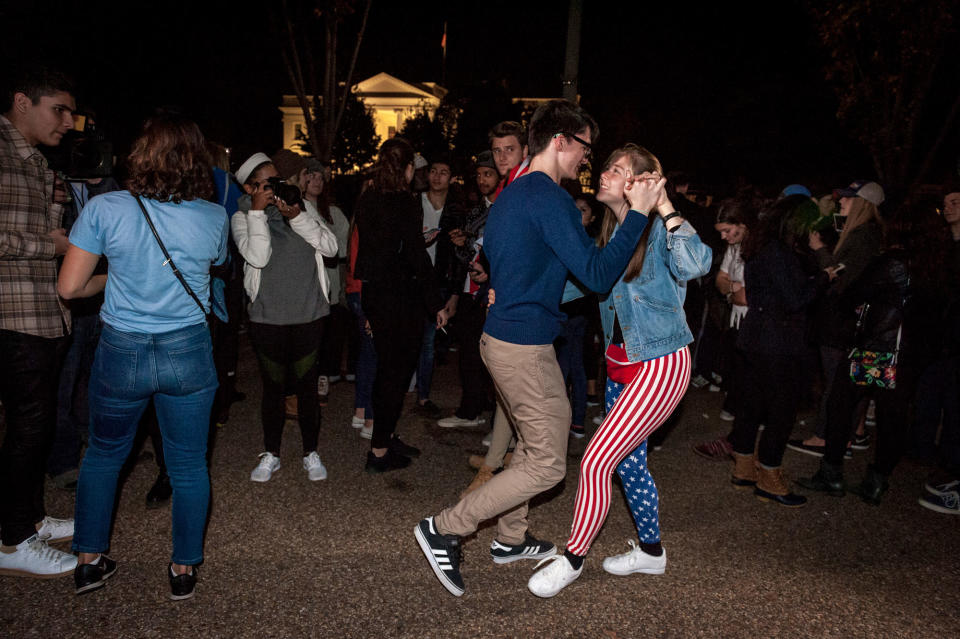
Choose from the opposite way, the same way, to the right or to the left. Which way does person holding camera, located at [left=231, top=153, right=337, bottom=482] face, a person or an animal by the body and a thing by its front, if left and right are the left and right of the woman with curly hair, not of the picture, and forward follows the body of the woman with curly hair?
the opposite way

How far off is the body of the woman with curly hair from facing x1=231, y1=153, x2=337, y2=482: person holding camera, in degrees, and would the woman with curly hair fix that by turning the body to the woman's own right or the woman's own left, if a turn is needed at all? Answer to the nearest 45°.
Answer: approximately 45° to the woman's own right

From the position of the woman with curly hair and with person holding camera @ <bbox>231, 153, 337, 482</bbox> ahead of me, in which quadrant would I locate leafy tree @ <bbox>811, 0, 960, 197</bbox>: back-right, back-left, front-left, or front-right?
front-right

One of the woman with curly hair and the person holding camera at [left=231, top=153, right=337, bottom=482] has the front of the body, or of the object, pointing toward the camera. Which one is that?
the person holding camera

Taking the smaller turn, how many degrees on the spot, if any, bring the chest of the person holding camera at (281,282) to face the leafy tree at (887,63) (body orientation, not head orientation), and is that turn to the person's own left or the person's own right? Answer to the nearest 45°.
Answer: approximately 135° to the person's own left

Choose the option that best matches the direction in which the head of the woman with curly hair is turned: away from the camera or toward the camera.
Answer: away from the camera

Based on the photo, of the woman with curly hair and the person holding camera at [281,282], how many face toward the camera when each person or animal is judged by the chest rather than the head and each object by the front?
1

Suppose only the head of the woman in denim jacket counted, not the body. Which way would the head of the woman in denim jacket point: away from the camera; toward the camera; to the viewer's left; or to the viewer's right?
to the viewer's left

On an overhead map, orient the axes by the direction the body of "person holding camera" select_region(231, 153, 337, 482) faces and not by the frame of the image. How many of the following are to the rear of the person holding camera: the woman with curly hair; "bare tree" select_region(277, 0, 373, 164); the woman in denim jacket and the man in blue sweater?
1

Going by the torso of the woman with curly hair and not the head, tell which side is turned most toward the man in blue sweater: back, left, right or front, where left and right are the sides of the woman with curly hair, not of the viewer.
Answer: right

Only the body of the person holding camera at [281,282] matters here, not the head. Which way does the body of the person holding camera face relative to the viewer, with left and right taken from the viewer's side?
facing the viewer

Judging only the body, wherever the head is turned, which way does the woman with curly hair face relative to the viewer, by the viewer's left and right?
facing away from the viewer

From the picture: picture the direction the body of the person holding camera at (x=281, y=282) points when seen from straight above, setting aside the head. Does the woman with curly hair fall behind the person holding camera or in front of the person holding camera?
in front

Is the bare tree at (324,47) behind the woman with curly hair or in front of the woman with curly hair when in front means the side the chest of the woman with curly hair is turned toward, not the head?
in front
